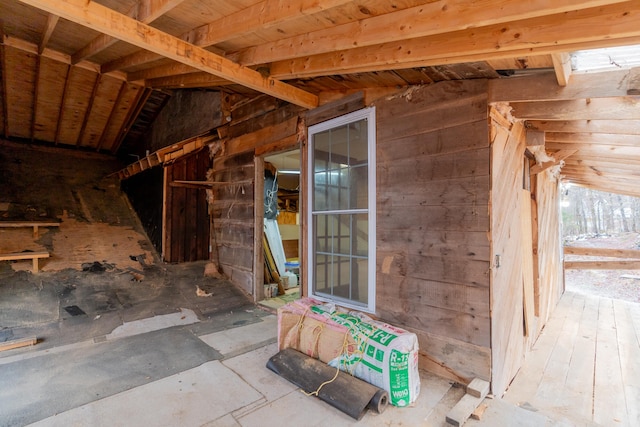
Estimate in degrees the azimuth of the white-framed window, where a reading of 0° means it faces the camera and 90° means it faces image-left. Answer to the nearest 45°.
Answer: approximately 45°

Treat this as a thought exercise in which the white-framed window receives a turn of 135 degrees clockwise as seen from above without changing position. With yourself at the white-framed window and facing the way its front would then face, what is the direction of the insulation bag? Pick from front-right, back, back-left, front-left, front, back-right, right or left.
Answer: back

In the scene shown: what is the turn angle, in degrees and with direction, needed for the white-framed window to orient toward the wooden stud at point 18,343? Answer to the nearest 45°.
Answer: approximately 45° to its right
